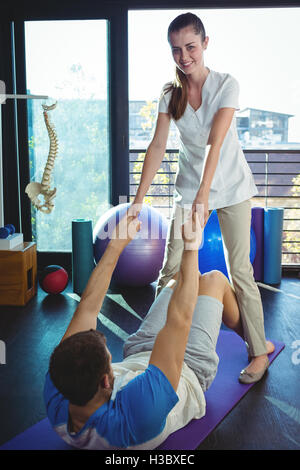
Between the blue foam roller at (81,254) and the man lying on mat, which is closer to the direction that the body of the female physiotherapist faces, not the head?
the man lying on mat

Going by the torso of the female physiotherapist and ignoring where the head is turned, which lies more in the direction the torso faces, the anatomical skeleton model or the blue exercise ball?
the anatomical skeleton model

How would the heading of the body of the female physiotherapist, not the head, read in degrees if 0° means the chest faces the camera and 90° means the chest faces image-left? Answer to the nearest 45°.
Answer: approximately 45°

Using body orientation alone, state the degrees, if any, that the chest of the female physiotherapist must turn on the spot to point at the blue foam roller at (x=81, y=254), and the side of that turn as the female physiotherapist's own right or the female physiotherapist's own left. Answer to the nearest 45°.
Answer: approximately 90° to the female physiotherapist's own right

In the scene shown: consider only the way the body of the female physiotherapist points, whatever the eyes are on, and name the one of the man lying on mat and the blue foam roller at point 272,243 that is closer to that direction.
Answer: the man lying on mat

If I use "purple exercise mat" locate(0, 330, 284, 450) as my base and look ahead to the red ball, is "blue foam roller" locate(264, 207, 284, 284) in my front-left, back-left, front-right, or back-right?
front-right

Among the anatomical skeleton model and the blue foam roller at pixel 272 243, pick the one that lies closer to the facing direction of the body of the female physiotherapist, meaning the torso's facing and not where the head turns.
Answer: the anatomical skeleton model

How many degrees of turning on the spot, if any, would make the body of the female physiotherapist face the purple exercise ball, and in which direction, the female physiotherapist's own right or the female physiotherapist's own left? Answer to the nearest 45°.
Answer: approximately 135° to the female physiotherapist's own right
